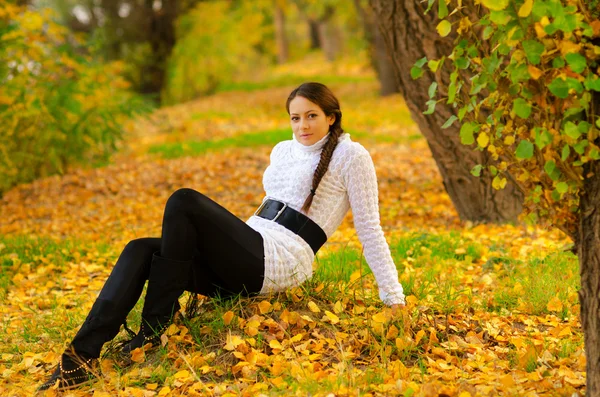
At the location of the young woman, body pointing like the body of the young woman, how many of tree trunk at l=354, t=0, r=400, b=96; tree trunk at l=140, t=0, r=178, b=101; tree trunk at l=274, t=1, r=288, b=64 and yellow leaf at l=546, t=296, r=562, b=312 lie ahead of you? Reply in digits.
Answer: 0

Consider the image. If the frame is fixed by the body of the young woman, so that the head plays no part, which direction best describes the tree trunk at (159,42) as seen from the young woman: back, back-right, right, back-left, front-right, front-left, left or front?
back-right

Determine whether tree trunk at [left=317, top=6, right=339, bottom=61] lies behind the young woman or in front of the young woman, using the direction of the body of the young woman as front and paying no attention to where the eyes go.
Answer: behind

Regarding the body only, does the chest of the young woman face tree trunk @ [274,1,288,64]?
no

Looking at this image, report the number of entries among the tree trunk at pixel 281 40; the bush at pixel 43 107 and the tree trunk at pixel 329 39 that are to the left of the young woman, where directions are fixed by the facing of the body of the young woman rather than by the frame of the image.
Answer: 0

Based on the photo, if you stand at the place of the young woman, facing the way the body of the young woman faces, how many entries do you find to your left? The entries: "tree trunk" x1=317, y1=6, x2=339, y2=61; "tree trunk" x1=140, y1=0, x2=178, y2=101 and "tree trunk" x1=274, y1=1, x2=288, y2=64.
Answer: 0

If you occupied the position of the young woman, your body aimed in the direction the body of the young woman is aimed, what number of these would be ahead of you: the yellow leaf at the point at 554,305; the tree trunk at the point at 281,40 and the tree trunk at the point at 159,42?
0

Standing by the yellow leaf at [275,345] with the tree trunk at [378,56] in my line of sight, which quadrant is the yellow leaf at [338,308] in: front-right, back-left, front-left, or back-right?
front-right

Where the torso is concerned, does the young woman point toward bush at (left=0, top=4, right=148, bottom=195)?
no

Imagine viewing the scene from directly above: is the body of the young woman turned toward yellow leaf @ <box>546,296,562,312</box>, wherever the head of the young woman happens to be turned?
no

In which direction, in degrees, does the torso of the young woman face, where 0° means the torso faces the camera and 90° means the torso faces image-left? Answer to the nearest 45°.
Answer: approximately 45°

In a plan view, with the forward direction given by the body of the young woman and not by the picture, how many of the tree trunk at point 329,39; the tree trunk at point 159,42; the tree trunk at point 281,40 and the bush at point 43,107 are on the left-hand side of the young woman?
0

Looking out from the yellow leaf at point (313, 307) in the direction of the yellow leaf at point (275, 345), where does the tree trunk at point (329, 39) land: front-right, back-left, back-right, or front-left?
back-right
